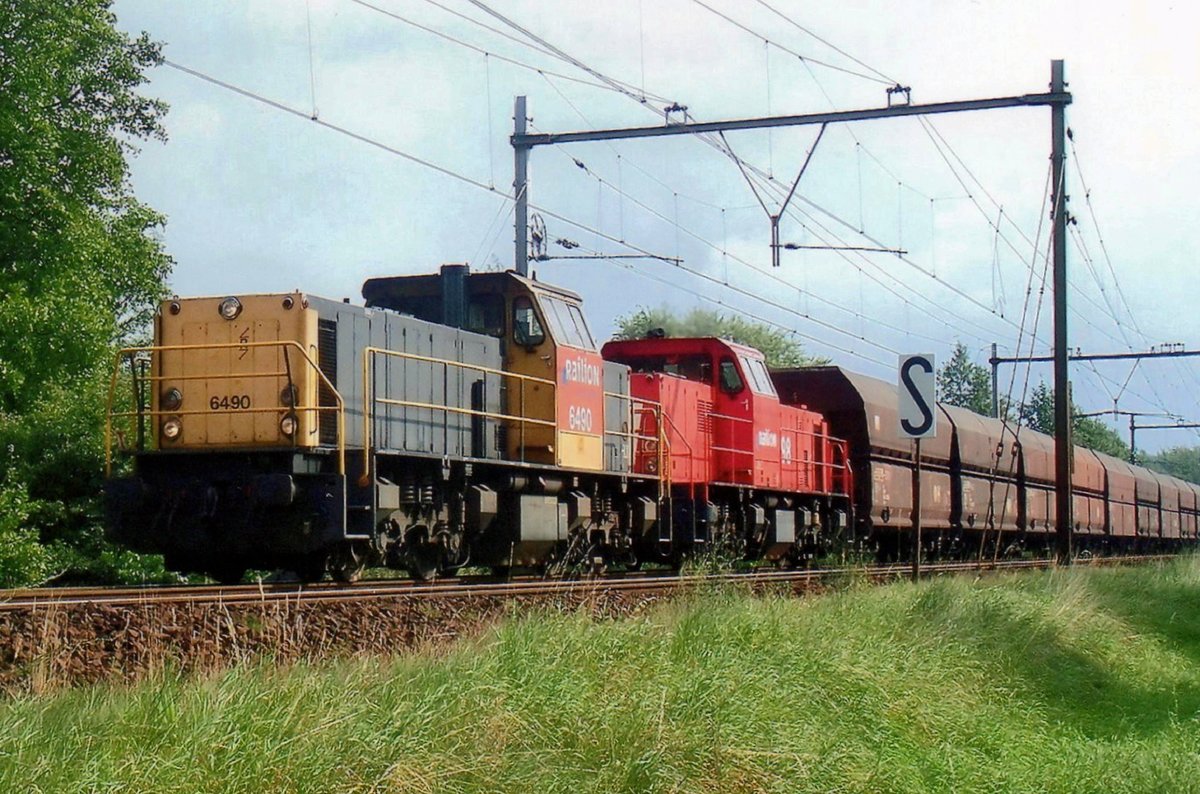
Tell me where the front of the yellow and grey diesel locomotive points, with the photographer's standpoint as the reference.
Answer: facing the viewer and to the left of the viewer

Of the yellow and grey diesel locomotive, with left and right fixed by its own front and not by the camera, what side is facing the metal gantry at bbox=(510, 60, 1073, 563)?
back
